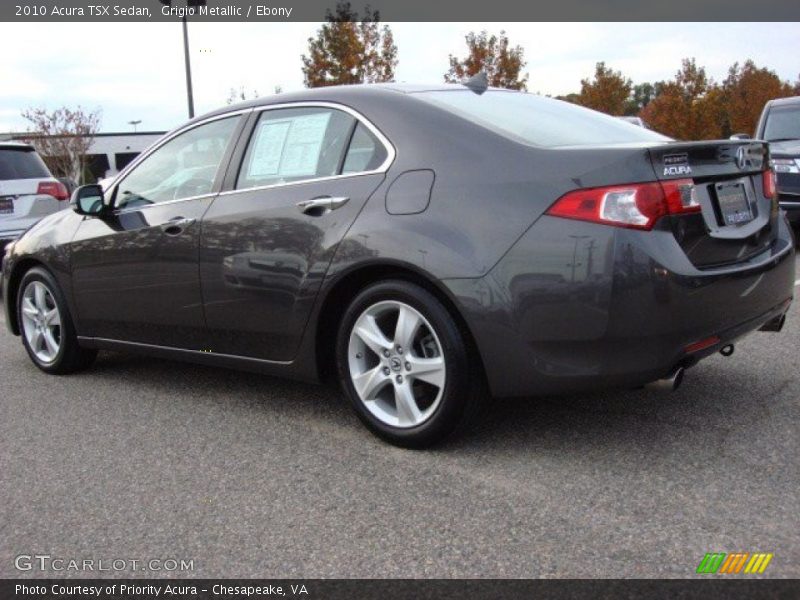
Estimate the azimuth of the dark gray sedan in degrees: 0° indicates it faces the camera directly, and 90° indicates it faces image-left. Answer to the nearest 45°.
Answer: approximately 135°

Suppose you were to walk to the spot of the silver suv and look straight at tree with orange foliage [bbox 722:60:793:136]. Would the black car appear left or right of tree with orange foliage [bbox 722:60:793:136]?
right

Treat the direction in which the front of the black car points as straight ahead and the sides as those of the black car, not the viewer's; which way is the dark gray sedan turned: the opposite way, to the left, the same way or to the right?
to the right

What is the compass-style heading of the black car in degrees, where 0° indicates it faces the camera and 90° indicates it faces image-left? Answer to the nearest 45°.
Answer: approximately 0°

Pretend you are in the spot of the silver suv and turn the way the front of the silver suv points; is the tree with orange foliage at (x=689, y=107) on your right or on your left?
on your right

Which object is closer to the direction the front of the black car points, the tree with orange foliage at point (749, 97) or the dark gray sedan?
the dark gray sedan

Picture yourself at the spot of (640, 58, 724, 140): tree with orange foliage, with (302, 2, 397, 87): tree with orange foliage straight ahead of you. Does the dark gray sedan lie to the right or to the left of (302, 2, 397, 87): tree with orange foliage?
left

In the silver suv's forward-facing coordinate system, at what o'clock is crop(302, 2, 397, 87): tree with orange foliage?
The tree with orange foliage is roughly at 1 o'clock from the silver suv.

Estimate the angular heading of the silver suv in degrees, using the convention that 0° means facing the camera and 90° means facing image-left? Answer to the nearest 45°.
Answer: approximately 180°
